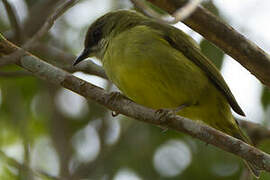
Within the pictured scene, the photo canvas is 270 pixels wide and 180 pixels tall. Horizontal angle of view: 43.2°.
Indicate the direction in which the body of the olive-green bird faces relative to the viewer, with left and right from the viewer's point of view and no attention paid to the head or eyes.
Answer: facing to the left of the viewer

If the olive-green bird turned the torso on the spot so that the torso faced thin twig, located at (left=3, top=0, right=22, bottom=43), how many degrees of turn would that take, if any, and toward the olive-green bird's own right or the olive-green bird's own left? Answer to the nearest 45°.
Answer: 0° — it already faces it
